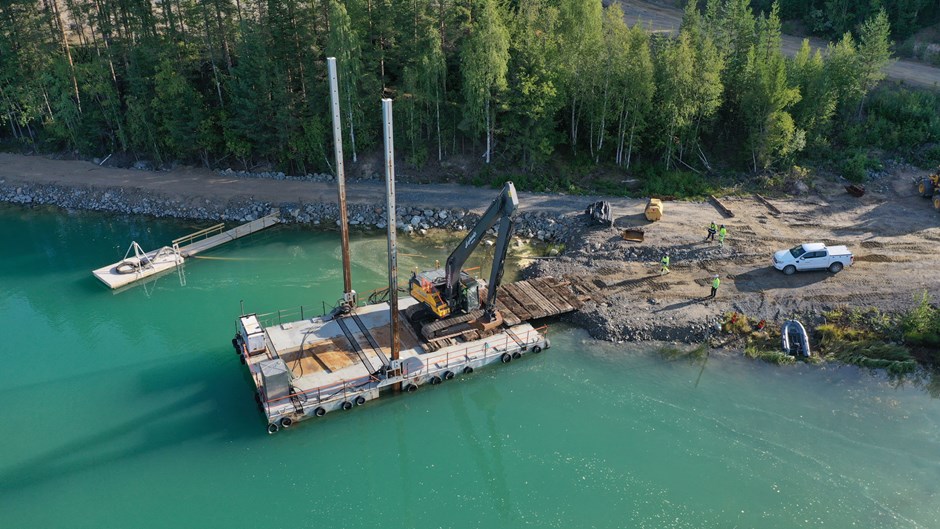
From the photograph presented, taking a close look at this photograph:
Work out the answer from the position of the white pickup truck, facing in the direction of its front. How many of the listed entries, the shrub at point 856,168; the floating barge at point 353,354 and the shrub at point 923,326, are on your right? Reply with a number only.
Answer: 1

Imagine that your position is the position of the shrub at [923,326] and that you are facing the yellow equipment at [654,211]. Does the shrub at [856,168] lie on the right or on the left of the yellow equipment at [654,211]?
right

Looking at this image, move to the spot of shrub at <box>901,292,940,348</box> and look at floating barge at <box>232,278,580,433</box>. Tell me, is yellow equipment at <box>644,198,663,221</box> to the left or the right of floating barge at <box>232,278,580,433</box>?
right

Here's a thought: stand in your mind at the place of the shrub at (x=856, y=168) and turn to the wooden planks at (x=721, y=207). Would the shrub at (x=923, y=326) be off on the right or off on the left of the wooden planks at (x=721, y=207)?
left
